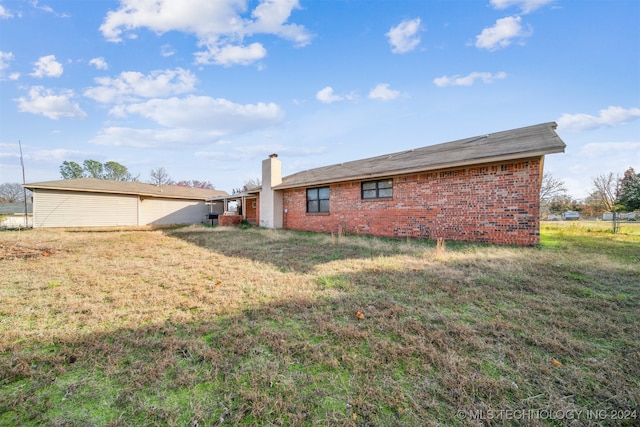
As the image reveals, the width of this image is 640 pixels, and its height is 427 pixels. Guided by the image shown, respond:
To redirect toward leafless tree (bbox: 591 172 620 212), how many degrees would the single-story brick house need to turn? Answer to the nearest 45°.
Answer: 0° — it already faces it

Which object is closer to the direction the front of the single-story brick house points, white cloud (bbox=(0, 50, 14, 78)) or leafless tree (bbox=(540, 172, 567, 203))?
the leafless tree

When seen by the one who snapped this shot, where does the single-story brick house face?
facing away from the viewer and to the right of the viewer

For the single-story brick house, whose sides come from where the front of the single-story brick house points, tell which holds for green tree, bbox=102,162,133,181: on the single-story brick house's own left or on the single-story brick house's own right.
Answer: on the single-story brick house's own left

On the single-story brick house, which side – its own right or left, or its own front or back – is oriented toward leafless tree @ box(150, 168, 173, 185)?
left
